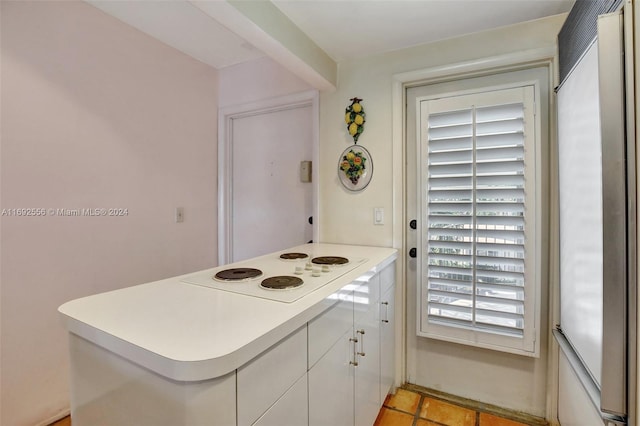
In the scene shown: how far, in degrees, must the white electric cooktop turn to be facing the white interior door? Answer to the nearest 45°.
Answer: approximately 135° to its left

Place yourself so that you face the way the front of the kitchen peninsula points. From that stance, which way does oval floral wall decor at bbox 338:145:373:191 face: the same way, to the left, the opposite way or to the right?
to the right

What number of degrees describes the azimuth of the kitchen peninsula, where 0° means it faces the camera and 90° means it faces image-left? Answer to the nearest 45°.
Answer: approximately 315°

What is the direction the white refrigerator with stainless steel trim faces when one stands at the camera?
facing to the left of the viewer

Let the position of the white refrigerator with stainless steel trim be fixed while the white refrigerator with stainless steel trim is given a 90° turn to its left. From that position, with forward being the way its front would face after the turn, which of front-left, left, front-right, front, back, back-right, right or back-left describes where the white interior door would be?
right

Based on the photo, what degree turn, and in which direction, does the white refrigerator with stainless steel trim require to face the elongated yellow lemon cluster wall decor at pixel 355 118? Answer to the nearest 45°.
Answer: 0° — it already faces it

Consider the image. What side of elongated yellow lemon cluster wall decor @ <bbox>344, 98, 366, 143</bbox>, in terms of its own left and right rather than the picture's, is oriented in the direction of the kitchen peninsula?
front

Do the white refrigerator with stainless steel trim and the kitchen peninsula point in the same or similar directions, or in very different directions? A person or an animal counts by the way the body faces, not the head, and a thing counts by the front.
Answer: very different directions

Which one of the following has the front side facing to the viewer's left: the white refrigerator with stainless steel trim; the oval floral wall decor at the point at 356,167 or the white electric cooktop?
the white refrigerator with stainless steel trim

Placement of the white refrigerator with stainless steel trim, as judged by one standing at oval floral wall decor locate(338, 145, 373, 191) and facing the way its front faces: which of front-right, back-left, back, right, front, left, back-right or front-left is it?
front-left

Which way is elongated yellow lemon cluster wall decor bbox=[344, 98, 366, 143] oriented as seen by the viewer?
toward the camera

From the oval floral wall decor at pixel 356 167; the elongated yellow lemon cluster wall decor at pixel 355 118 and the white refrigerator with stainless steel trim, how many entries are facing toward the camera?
2

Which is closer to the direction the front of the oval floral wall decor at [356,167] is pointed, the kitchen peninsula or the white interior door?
the kitchen peninsula

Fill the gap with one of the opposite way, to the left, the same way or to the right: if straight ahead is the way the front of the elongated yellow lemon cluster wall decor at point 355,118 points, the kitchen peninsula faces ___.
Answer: to the left

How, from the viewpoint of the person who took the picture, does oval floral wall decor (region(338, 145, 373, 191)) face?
facing the viewer
